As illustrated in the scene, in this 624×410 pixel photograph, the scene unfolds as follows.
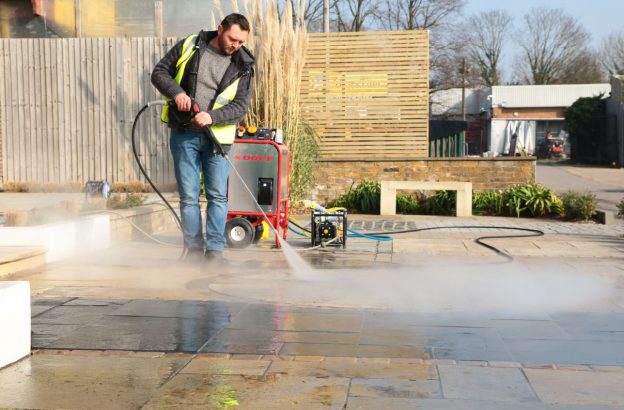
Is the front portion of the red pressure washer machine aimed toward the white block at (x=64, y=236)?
no

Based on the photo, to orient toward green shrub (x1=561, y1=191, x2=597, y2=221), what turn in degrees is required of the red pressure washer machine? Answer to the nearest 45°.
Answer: approximately 135° to its left

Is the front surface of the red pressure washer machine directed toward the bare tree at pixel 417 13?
no

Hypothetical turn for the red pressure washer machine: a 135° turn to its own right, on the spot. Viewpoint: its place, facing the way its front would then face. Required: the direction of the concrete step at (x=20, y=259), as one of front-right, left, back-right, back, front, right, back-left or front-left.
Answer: left

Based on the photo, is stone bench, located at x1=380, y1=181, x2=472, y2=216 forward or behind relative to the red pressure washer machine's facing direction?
behind

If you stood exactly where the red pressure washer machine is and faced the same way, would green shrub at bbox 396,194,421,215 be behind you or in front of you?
behind

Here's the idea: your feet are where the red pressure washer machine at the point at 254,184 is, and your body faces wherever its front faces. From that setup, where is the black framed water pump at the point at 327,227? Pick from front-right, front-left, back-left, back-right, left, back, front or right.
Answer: left

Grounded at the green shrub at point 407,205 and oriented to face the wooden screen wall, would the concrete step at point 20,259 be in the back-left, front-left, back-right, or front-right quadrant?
back-left

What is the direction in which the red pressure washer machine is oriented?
toward the camera

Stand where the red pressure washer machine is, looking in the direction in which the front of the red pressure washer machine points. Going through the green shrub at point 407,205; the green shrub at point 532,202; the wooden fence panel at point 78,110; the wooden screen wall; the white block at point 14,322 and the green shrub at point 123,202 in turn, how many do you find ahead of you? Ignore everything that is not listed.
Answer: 1

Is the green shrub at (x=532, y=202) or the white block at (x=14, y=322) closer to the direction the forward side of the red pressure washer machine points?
the white block

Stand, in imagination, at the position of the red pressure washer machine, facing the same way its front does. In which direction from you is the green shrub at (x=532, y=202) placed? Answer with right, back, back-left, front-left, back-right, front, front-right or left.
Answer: back-left

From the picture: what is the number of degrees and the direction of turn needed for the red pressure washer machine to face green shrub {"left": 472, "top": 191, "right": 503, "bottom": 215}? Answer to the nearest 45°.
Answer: approximately 135° to its left

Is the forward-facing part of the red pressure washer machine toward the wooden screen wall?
no

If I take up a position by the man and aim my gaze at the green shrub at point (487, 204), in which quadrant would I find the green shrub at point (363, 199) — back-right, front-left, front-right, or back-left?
front-left

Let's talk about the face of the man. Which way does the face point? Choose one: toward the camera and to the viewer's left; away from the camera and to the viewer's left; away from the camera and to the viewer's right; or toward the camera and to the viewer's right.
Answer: toward the camera and to the viewer's right

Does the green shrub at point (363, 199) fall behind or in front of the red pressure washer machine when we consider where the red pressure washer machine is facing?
behind

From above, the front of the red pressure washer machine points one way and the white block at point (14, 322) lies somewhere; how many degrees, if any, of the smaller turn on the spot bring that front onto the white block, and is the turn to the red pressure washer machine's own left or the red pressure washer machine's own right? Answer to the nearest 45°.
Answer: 0° — it already faces it
